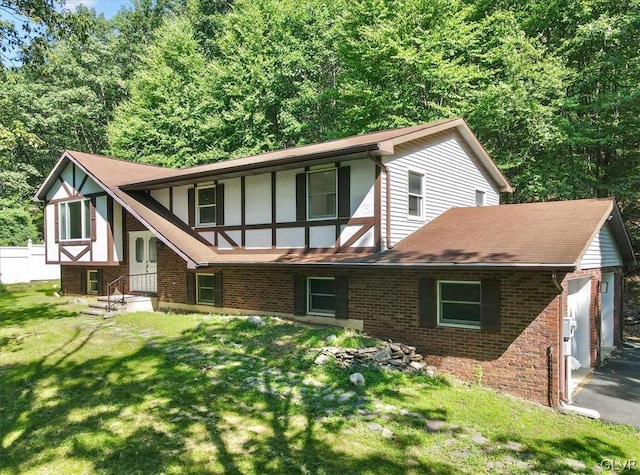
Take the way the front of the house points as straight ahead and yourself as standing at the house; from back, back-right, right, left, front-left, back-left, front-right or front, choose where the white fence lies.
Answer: right

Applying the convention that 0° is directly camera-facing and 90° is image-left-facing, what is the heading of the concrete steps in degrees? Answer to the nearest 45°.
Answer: approximately 45°

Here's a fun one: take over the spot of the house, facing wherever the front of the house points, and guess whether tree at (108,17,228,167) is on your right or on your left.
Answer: on your right

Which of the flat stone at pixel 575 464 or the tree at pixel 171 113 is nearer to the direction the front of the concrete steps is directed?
the flat stone

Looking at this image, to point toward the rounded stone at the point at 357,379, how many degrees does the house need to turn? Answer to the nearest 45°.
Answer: approximately 45° to its left

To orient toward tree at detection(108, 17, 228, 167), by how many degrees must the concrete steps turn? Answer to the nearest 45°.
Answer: approximately 135° to its right

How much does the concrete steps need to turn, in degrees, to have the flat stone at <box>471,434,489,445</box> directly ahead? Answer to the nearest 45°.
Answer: approximately 45° to its left

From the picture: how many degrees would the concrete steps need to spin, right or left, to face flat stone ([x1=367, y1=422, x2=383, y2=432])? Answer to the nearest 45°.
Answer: approximately 45° to its left

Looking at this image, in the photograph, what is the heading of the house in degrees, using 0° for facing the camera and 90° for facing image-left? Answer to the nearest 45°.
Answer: approximately 45°
